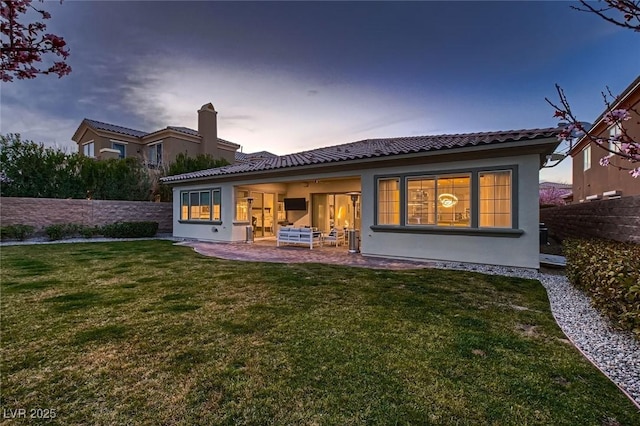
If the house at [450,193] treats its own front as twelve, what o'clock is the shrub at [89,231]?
The shrub is roughly at 8 o'clock from the house.

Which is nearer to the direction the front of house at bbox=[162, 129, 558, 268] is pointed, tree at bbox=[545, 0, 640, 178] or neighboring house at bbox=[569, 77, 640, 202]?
the neighboring house

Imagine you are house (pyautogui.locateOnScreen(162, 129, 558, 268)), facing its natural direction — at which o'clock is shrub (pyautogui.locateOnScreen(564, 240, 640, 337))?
The shrub is roughly at 4 o'clock from the house.

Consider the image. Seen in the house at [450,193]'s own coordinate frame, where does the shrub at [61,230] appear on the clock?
The shrub is roughly at 8 o'clock from the house.

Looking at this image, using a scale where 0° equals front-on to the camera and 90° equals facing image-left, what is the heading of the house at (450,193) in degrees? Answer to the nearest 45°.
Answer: approximately 225°

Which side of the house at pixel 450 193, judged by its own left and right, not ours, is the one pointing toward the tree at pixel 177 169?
left

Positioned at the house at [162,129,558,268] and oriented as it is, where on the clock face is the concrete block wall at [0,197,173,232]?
The concrete block wall is roughly at 8 o'clock from the house.

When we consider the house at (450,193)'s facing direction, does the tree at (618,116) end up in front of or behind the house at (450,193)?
behind
